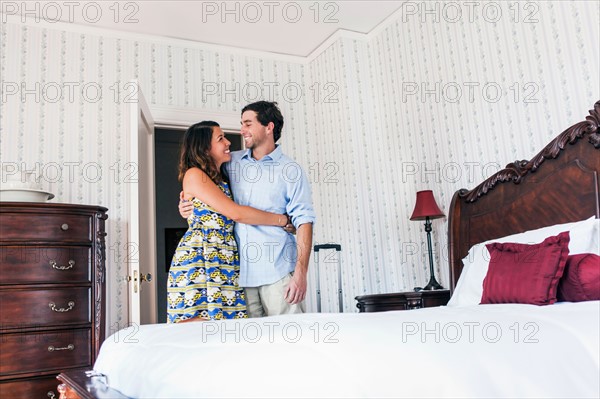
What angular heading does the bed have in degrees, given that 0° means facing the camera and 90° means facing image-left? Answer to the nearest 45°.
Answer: approximately 45°

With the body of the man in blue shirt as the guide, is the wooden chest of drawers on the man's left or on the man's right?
on the man's right

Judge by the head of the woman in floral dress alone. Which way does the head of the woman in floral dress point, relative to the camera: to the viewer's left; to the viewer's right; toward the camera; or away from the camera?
to the viewer's right

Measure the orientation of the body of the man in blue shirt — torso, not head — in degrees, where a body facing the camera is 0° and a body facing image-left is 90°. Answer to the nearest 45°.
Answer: approximately 45°

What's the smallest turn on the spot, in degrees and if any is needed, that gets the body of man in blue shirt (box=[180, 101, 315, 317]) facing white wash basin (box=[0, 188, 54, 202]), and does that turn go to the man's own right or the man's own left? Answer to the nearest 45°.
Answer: approximately 90° to the man's own right

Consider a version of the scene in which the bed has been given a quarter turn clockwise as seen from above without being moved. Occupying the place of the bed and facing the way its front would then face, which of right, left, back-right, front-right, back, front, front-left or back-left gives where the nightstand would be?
front-right

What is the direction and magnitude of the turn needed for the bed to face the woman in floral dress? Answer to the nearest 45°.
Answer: approximately 90° to its right

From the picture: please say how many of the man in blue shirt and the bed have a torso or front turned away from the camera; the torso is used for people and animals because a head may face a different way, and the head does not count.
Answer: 0
